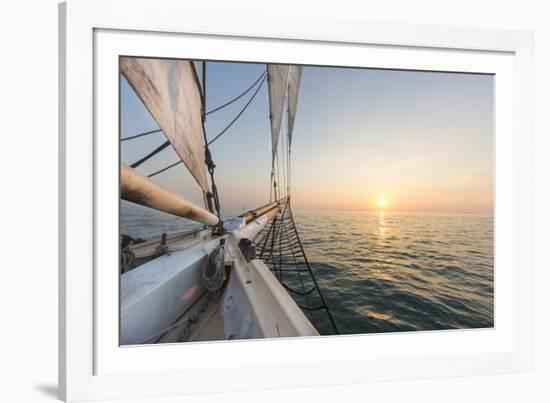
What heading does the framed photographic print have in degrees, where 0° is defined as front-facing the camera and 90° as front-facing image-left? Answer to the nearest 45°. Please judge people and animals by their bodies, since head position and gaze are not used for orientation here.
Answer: approximately 315°
